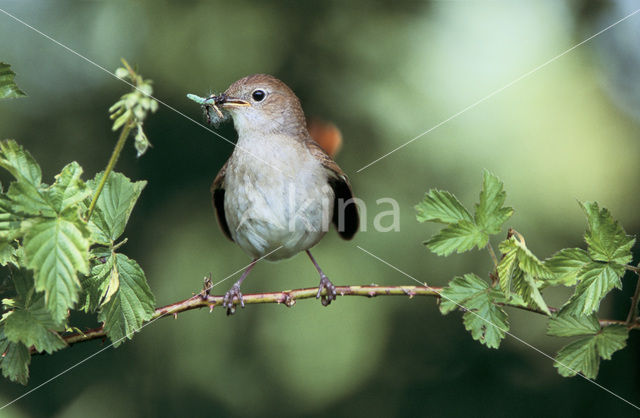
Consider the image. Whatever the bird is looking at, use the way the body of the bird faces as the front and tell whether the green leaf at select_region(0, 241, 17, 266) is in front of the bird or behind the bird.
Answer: in front

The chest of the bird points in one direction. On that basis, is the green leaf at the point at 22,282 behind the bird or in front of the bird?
in front

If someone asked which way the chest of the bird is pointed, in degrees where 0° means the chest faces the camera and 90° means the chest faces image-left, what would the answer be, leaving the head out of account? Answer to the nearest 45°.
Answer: approximately 45°

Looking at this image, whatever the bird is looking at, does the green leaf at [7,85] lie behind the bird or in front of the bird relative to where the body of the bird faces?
in front
